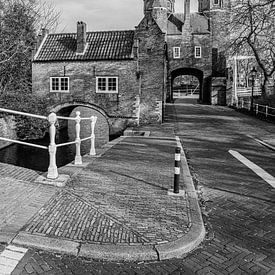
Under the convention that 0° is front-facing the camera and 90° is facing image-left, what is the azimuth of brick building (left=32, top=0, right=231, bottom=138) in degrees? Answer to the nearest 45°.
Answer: approximately 0°
